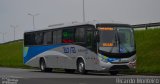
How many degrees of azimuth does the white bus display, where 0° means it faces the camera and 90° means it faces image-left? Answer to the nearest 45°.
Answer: approximately 315°
